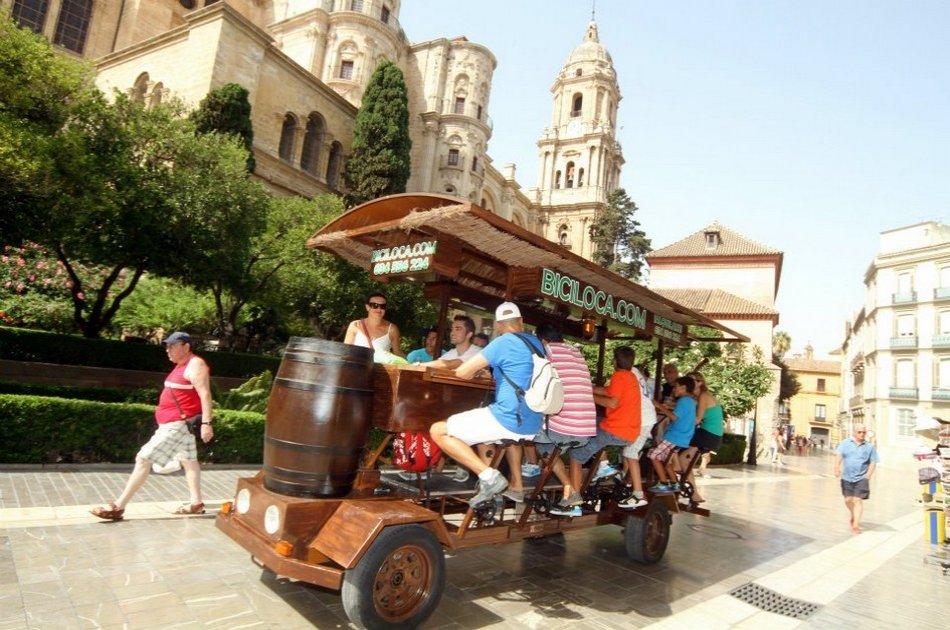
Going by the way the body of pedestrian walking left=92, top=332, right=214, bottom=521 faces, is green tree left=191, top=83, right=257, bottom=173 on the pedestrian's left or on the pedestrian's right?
on the pedestrian's right

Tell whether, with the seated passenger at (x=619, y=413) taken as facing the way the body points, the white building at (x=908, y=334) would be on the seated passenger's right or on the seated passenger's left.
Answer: on the seated passenger's right

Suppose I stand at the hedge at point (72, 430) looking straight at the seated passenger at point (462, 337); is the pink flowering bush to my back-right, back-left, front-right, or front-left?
back-left

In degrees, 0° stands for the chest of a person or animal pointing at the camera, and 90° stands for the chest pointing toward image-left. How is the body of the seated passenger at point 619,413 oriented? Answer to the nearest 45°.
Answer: approximately 135°

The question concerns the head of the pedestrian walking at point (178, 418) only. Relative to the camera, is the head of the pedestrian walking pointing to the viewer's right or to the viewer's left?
to the viewer's left

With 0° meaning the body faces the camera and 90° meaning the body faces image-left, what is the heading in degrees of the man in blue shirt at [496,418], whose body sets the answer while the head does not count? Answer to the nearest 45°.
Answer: approximately 135°

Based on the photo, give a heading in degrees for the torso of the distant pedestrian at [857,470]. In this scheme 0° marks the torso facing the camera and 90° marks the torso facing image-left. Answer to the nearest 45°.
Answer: approximately 0°

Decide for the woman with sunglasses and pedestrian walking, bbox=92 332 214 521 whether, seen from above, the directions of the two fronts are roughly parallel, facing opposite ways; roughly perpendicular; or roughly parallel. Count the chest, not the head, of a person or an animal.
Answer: roughly perpendicular

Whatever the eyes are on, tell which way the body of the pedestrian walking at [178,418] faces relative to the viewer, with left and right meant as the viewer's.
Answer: facing to the left of the viewer

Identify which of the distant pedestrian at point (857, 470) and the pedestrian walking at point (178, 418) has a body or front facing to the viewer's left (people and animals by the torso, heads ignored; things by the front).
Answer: the pedestrian walking

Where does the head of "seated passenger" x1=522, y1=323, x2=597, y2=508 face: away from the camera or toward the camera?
away from the camera

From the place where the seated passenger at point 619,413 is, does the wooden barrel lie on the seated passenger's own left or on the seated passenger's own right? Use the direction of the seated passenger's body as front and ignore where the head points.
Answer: on the seated passenger's own left

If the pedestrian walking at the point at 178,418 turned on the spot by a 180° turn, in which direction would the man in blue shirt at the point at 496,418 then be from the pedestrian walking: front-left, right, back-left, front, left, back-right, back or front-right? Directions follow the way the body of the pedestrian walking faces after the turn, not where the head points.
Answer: front-right

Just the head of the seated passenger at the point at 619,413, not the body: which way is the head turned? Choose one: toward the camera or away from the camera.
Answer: away from the camera
